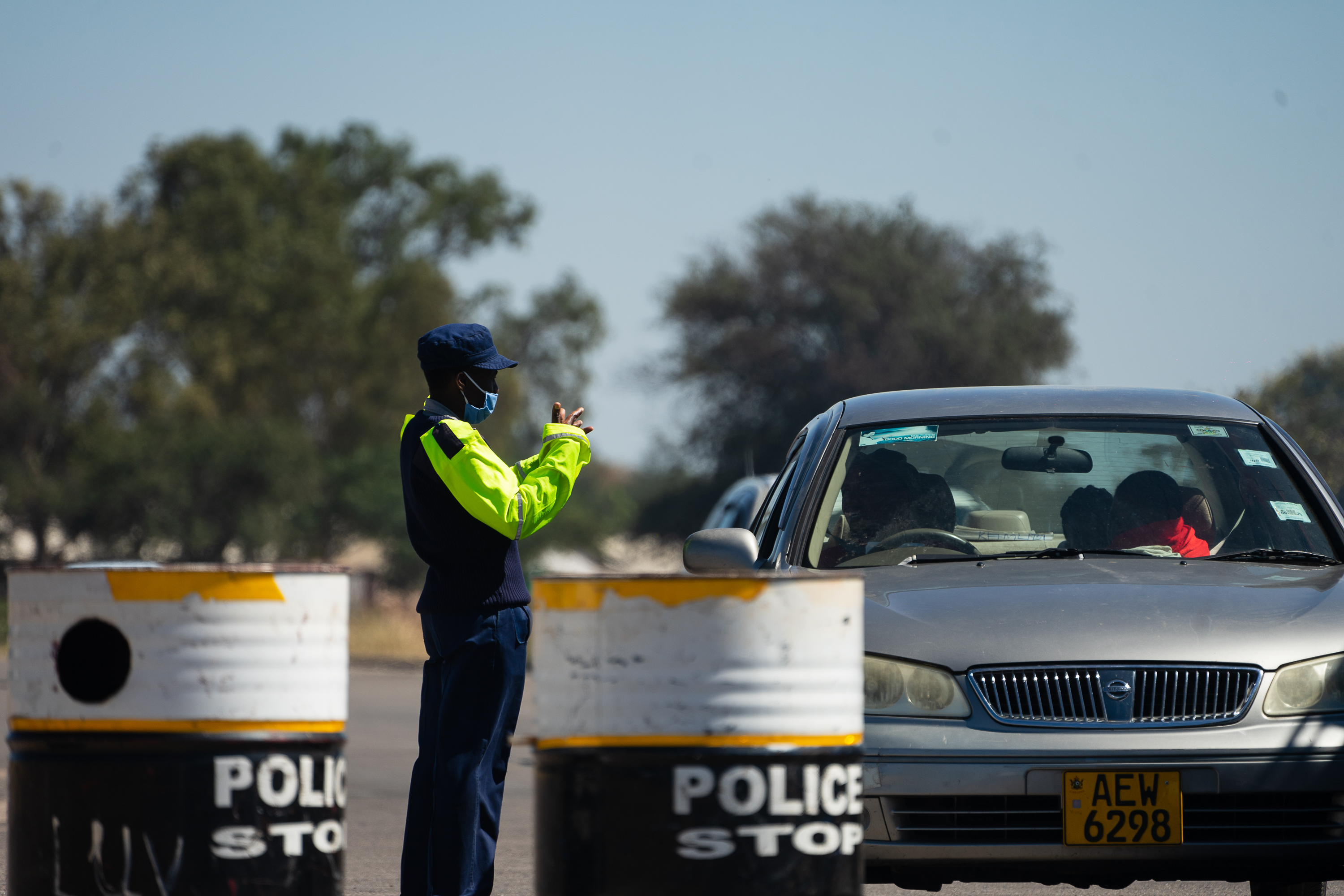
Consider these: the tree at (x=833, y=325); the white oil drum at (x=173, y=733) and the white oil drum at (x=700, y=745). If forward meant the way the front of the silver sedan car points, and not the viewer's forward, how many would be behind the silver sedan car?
1

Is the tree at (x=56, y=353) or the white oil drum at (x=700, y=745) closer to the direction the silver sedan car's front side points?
the white oil drum

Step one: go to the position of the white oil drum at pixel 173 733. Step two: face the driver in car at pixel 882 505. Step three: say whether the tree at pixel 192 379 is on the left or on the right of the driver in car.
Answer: left

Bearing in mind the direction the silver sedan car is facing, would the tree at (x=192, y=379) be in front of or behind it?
behind

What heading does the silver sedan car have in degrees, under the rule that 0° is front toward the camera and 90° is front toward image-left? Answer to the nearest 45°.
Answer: approximately 0°

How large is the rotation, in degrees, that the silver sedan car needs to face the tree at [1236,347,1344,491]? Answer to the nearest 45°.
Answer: approximately 180°

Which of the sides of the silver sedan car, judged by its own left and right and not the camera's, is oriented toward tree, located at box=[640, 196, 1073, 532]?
back

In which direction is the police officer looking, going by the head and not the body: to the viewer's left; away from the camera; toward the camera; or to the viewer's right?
to the viewer's right
